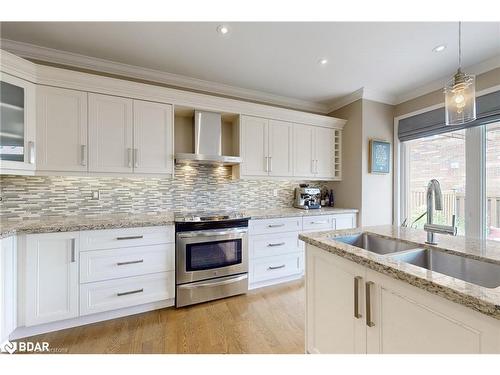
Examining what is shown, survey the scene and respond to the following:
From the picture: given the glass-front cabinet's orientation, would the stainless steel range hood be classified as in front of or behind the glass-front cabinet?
in front

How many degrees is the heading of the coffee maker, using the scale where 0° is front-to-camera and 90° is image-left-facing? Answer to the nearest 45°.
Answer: approximately 315°

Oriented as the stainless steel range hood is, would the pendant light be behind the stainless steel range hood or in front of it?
in front

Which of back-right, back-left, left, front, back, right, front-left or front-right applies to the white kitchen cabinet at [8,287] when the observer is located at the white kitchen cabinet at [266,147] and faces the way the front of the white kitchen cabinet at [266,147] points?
right

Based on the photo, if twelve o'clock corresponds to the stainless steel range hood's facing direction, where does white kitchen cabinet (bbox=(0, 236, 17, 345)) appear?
The white kitchen cabinet is roughly at 2 o'clock from the stainless steel range hood.

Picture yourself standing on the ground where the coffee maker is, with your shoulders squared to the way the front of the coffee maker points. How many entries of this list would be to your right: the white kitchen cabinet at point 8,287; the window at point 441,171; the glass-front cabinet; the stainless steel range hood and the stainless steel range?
4

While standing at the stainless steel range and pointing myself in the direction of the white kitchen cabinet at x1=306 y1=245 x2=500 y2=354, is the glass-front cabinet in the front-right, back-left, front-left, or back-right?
back-right
